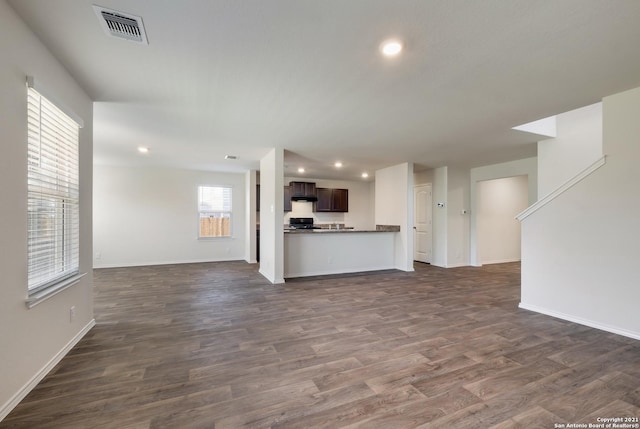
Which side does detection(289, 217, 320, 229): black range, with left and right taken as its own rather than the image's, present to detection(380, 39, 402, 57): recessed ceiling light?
front

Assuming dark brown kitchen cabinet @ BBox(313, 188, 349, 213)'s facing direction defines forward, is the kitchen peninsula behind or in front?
in front

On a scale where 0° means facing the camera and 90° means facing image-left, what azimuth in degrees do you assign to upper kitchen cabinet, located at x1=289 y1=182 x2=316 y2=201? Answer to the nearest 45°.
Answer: approximately 0°

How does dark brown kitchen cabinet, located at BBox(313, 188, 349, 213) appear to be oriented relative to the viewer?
toward the camera

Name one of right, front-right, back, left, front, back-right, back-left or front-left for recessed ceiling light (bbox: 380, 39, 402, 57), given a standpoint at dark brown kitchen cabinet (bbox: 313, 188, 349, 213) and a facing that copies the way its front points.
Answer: front

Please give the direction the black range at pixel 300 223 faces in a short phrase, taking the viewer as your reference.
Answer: facing the viewer

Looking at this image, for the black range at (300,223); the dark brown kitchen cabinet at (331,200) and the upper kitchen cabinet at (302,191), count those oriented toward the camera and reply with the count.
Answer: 3

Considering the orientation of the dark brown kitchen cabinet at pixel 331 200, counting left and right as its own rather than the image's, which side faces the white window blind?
front

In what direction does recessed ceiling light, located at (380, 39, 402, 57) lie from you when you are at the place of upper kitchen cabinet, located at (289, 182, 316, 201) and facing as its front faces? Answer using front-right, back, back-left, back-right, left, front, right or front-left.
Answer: front

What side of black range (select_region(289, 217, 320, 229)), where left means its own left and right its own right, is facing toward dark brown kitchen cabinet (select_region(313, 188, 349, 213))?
left

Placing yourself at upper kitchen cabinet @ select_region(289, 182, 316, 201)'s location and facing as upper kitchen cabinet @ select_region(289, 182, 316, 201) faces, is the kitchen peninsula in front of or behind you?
in front
